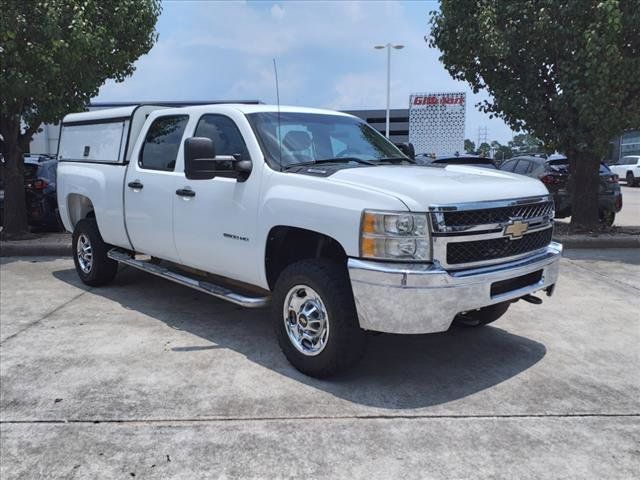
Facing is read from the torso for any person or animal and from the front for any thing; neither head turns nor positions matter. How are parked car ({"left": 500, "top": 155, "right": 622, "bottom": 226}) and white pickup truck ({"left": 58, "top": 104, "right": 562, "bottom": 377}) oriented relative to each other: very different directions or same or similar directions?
very different directions

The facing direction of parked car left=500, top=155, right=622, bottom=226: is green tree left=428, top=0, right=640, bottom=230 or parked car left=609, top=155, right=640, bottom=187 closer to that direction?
the parked car

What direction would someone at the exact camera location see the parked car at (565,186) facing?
facing away from the viewer and to the left of the viewer

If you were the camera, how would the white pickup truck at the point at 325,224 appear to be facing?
facing the viewer and to the right of the viewer

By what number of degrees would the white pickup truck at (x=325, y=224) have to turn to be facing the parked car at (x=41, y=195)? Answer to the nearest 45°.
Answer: approximately 180°

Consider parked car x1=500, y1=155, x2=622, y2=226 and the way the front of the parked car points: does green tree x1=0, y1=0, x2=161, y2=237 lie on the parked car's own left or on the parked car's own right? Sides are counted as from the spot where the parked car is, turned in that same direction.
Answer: on the parked car's own left

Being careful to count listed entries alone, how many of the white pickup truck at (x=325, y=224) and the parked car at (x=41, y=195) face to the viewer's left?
0

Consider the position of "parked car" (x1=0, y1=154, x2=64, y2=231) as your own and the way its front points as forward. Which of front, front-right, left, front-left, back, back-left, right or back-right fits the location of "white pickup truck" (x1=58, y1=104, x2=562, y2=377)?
back-right

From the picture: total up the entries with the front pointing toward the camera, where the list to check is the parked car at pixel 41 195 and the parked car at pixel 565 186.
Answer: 0

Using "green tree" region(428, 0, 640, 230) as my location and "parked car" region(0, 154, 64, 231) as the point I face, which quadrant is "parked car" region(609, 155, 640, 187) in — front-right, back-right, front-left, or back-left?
back-right

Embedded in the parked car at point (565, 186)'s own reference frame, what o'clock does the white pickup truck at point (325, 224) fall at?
The white pickup truck is roughly at 8 o'clock from the parked car.

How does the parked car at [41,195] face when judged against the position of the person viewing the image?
facing away from the viewer and to the right of the viewer
